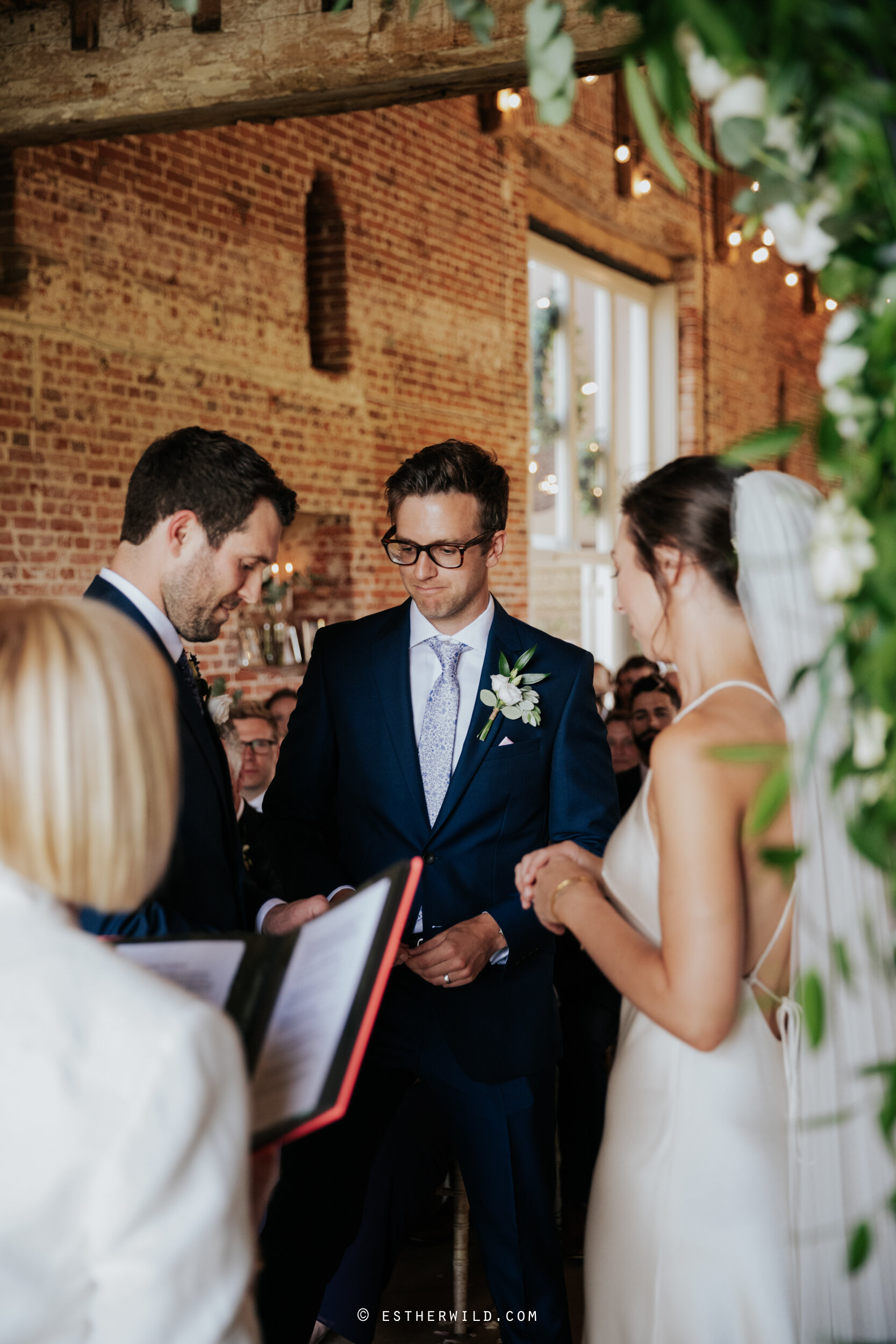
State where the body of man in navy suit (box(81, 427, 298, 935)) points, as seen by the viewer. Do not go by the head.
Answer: to the viewer's right

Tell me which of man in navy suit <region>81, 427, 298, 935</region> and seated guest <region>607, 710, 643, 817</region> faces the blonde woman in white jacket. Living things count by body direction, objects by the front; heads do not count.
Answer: the seated guest

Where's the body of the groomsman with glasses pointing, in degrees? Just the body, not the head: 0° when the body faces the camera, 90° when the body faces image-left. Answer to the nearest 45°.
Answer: approximately 0°

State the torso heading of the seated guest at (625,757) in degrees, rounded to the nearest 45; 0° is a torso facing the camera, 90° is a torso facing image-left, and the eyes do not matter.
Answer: approximately 0°

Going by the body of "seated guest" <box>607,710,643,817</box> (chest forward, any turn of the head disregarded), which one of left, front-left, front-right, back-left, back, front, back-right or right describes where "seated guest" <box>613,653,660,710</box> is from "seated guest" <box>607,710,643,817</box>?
back

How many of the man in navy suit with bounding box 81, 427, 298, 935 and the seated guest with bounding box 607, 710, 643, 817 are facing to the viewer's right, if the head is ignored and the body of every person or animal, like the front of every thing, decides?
1

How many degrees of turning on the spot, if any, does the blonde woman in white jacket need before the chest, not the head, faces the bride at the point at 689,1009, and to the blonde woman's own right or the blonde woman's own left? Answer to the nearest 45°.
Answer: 0° — they already face them

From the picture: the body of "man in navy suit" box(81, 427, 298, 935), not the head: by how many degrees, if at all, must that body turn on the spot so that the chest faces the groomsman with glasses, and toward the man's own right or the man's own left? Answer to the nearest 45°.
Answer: approximately 45° to the man's own left

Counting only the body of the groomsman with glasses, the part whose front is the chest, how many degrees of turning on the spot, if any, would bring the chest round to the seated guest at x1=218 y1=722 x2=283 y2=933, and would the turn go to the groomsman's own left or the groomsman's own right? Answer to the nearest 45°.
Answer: approximately 135° to the groomsman's own right

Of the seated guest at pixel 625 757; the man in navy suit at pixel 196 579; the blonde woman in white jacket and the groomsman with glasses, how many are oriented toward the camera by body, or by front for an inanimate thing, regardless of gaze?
2

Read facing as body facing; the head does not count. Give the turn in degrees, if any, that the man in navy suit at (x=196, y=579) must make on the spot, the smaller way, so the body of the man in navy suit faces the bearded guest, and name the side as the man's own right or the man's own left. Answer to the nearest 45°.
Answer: approximately 45° to the man's own left

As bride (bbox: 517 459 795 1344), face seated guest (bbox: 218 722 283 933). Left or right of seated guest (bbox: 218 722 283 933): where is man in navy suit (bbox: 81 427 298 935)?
left

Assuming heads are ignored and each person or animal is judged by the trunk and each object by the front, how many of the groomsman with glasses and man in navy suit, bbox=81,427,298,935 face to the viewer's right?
1

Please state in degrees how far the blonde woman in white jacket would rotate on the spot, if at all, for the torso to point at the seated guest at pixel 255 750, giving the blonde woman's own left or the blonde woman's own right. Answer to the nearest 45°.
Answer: approximately 45° to the blonde woman's own left

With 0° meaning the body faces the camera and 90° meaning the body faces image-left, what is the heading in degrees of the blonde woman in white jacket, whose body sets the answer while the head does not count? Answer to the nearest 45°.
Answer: approximately 225°

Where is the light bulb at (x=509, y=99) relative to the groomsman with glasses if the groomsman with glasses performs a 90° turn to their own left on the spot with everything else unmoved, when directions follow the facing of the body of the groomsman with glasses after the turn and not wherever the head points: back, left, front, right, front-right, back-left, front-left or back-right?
left
